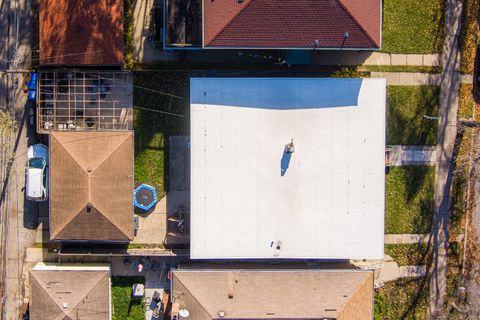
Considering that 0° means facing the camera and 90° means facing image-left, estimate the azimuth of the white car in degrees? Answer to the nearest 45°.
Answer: approximately 180°

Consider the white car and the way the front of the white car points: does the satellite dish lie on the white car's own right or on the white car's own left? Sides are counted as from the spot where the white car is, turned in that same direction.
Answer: on the white car's own right

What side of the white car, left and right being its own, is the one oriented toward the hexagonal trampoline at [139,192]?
right
